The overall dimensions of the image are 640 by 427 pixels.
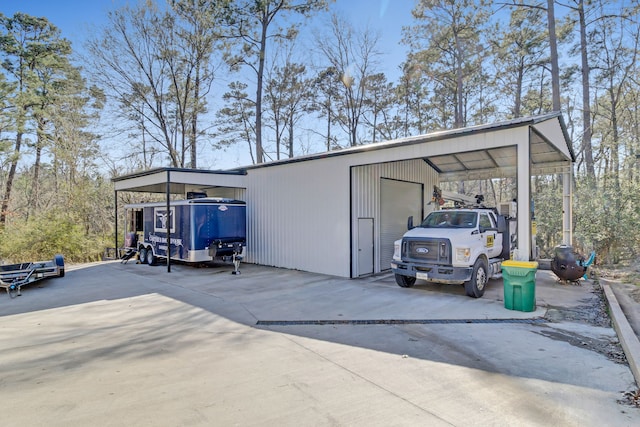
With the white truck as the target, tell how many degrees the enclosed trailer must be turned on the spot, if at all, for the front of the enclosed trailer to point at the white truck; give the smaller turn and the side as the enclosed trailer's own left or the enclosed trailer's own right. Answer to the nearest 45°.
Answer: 0° — it already faces it

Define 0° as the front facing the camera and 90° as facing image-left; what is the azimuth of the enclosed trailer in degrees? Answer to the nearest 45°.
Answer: approximately 315°

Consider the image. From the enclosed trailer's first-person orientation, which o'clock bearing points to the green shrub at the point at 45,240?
The green shrub is roughly at 6 o'clock from the enclosed trailer.

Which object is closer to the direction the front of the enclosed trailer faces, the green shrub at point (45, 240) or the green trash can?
the green trash can

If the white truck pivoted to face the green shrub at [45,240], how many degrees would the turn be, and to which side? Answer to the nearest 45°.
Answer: approximately 45° to its right

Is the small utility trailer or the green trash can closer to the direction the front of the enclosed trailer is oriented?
the green trash can

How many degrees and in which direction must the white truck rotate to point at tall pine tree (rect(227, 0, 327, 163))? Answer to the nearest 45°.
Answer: approximately 90° to its right

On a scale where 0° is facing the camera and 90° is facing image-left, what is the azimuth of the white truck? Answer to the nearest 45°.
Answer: approximately 45°

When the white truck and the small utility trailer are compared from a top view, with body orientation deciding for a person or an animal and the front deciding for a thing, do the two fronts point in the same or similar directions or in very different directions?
same or similar directions

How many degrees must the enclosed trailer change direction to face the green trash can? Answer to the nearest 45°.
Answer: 0° — it already faces it

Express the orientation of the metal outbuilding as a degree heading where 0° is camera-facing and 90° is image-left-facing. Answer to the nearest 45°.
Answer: approximately 315°
